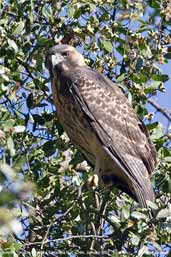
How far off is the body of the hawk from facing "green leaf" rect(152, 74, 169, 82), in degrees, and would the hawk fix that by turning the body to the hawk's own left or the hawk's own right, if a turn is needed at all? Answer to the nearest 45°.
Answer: approximately 135° to the hawk's own left

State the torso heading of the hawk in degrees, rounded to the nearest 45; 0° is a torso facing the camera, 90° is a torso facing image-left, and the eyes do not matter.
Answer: approximately 90°

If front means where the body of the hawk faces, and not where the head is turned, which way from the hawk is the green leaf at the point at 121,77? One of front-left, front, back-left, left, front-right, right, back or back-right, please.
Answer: left

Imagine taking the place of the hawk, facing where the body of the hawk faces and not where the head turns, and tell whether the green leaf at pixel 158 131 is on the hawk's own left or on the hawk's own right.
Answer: on the hawk's own left
